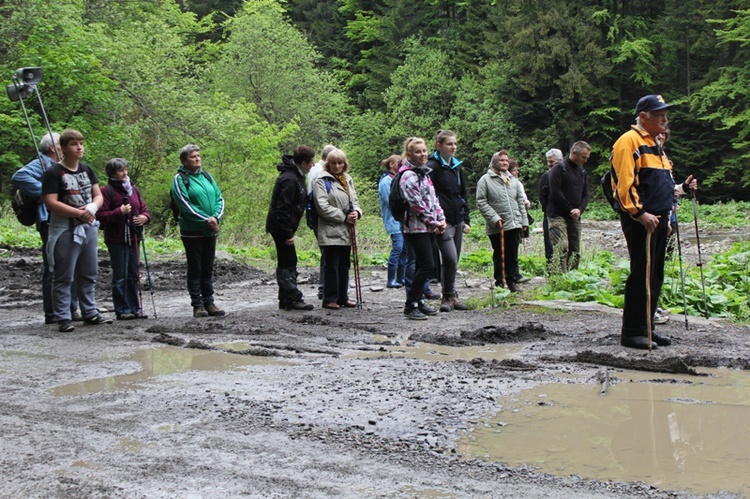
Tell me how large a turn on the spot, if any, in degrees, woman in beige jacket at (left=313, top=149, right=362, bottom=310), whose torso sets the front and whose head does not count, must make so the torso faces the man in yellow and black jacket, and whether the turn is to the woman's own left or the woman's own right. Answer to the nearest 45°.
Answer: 0° — they already face them

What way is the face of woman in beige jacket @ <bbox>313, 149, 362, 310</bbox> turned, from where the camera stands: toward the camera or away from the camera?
toward the camera

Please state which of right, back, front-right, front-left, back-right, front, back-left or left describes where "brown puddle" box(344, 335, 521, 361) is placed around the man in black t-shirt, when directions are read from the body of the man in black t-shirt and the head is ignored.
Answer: front

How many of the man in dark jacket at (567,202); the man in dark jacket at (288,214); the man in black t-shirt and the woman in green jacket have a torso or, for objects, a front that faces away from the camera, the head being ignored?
0

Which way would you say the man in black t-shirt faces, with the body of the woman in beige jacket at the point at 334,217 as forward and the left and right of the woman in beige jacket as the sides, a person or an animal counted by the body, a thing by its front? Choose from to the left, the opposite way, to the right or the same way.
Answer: the same way

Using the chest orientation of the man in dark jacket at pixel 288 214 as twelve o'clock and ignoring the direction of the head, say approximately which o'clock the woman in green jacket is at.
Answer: The woman in green jacket is roughly at 5 o'clock from the man in dark jacket.

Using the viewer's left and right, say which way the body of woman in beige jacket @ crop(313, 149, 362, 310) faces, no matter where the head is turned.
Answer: facing the viewer and to the right of the viewer

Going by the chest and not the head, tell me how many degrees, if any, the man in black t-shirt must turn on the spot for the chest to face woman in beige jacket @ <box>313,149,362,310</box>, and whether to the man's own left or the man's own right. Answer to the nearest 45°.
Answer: approximately 45° to the man's own left

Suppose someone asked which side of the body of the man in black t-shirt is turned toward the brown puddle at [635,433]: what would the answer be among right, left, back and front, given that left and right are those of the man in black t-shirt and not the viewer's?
front

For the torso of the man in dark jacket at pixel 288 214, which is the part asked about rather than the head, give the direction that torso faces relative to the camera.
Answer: to the viewer's right

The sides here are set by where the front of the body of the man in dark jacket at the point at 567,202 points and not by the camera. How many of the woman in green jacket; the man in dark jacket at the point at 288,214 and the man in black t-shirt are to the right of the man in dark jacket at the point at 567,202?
3

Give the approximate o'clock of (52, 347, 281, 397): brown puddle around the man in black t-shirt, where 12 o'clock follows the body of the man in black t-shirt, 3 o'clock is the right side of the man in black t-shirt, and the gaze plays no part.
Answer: The brown puddle is roughly at 1 o'clock from the man in black t-shirt.

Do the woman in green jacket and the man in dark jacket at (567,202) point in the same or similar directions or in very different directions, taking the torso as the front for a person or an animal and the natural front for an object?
same or similar directions

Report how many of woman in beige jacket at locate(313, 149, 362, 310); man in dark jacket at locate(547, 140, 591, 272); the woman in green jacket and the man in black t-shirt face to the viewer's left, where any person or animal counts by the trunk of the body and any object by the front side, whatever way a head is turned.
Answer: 0
